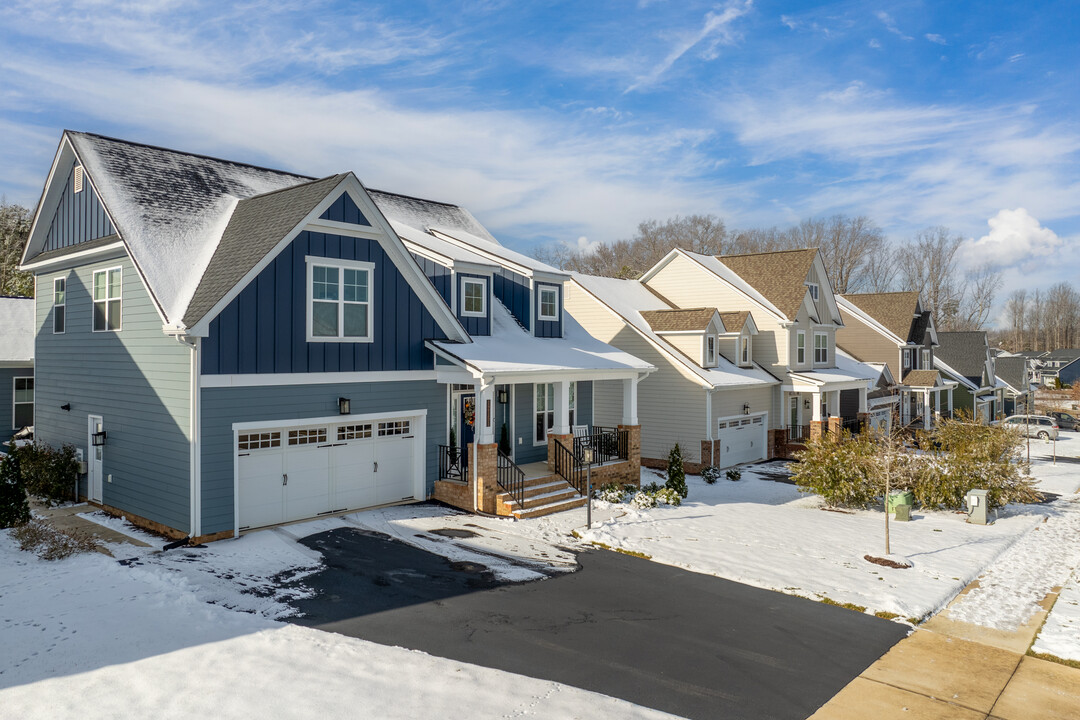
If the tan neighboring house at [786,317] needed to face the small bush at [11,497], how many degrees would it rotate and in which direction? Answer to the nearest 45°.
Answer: approximately 90° to its right

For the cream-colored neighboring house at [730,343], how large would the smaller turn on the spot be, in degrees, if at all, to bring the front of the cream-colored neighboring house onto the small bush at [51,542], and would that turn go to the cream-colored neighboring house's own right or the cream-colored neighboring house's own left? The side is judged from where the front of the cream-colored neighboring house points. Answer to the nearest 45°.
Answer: approximately 90° to the cream-colored neighboring house's own right

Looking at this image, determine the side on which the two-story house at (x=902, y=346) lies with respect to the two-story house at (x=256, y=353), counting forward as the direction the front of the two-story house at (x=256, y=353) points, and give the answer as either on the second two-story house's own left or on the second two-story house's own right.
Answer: on the second two-story house's own left

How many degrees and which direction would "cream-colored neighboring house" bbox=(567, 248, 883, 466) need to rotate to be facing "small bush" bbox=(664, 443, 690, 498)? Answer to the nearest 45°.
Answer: approximately 45° to its right

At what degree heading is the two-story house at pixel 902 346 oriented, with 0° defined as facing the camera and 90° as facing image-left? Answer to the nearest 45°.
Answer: approximately 315°

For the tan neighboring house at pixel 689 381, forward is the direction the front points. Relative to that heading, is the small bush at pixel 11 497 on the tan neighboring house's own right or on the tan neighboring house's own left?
on the tan neighboring house's own right

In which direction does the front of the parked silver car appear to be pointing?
to the viewer's left

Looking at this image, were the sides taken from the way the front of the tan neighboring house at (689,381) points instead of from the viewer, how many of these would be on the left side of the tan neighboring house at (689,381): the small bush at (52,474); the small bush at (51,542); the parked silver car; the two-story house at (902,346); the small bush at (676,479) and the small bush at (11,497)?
2

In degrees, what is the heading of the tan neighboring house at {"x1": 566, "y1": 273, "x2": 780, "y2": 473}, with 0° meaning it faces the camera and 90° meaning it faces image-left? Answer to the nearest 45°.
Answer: approximately 315°

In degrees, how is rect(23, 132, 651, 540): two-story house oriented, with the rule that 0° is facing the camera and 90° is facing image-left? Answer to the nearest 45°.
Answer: approximately 315°

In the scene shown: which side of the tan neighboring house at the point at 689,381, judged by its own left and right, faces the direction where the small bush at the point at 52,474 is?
right
